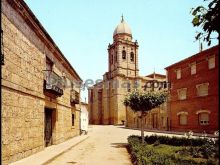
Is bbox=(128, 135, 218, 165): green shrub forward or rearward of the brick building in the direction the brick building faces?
forward

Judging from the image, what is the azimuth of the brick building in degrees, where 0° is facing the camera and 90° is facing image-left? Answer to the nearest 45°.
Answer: approximately 45°
